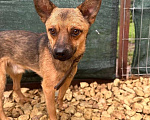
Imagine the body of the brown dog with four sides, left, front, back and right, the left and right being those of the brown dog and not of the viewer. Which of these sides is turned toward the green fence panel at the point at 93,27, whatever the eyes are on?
left

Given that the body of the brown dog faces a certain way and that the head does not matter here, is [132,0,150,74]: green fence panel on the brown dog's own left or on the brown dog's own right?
on the brown dog's own left

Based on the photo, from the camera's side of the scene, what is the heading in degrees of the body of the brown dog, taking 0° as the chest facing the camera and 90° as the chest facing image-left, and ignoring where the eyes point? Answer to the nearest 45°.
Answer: approximately 315°

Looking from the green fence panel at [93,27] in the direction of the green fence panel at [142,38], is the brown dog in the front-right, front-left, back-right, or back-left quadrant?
back-right
